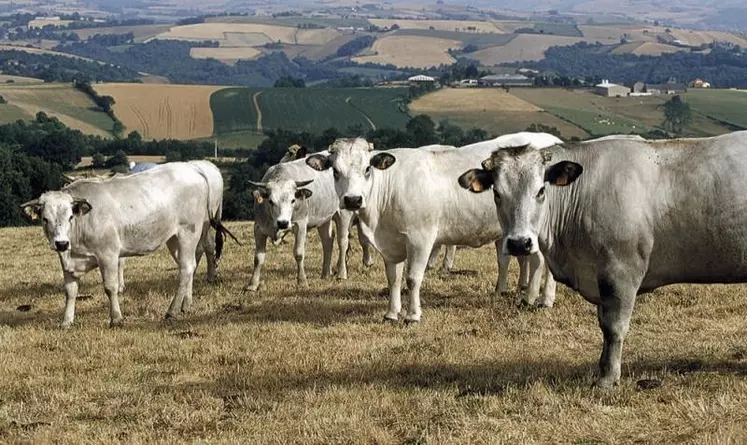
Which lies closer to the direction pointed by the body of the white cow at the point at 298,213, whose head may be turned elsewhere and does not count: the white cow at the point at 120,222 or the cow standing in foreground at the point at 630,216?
the white cow

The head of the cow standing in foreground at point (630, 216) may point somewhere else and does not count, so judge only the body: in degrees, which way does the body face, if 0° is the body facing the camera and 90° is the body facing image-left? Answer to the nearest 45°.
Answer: approximately 90°

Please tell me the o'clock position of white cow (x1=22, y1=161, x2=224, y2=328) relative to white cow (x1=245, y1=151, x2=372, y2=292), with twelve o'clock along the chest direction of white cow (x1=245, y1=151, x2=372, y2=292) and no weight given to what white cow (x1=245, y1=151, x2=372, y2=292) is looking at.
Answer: white cow (x1=22, y1=161, x2=224, y2=328) is roughly at 12 o'clock from white cow (x1=245, y1=151, x2=372, y2=292).

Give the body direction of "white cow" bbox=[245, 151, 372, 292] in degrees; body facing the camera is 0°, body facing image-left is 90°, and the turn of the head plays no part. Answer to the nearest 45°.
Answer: approximately 45°

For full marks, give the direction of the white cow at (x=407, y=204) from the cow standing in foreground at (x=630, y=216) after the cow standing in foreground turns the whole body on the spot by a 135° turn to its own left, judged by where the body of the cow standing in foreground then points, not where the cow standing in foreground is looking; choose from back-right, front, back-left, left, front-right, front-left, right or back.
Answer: back

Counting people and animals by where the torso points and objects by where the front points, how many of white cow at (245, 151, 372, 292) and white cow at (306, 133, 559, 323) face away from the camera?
0

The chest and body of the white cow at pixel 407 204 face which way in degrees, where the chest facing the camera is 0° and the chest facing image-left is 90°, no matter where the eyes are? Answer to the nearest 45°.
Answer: approximately 45°
